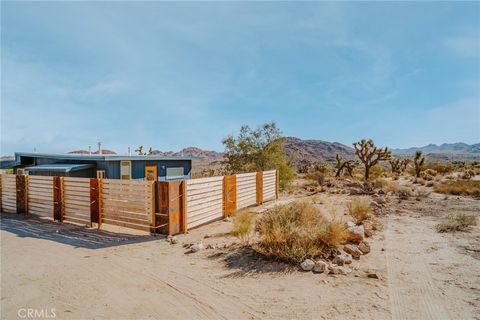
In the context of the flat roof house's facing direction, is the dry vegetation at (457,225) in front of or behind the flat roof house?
in front

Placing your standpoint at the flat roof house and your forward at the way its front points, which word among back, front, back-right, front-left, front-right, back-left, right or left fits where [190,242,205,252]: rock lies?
front

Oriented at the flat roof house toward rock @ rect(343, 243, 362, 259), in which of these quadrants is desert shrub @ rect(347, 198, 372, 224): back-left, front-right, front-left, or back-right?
front-left

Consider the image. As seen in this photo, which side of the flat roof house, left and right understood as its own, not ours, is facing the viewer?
front

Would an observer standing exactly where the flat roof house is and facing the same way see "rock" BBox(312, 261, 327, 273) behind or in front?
in front

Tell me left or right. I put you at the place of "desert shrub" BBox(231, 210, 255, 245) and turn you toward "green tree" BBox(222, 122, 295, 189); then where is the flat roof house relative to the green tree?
left

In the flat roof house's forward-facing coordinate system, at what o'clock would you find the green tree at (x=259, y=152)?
The green tree is roughly at 9 o'clock from the flat roof house.

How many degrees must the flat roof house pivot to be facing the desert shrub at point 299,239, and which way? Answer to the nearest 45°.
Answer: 0° — it already faces it

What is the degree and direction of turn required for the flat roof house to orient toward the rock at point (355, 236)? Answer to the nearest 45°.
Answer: approximately 45° to its left

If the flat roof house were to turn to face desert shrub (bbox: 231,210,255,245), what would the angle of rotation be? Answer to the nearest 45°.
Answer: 0° — it already faces it

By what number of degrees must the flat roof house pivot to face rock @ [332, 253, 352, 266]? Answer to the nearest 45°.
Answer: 0° — it already faces it

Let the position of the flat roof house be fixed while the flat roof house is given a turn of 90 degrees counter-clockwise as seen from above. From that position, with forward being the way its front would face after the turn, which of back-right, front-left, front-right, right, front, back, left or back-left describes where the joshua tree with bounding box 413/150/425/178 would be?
front

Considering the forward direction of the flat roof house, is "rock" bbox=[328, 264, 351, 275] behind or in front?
in front
